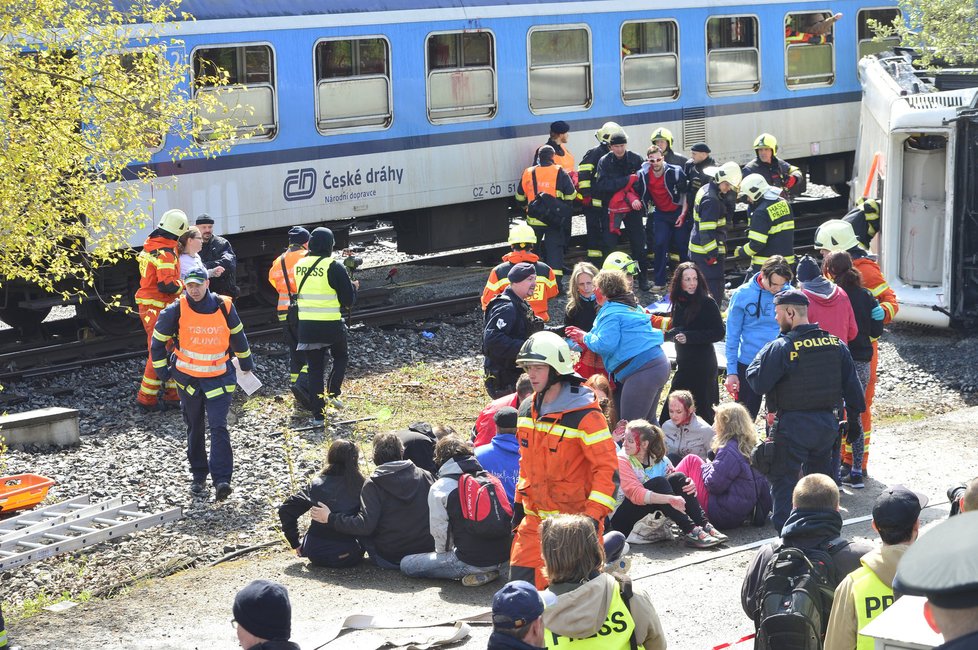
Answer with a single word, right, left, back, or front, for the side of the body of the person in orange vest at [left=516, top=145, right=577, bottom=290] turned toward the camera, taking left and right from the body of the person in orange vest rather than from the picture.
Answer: back

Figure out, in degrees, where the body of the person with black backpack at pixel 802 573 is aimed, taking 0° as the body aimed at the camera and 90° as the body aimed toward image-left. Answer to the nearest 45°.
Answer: approximately 180°

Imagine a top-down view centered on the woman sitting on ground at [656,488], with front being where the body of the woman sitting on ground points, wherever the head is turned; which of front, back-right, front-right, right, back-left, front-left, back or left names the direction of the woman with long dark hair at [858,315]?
left

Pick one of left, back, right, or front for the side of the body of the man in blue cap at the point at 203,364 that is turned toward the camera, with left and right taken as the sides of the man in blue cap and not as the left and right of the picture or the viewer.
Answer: front

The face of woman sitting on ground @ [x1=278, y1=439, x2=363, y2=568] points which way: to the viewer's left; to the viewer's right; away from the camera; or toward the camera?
away from the camera

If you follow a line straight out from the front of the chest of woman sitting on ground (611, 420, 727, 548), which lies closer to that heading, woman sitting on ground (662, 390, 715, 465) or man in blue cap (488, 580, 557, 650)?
the man in blue cap

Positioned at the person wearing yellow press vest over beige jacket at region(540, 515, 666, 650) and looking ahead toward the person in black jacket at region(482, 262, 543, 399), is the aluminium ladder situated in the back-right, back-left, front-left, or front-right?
front-left

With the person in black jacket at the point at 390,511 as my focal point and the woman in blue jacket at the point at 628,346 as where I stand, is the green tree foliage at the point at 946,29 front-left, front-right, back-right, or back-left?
back-right

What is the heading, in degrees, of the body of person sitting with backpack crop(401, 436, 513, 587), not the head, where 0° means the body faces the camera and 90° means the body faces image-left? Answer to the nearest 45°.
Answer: approximately 135°

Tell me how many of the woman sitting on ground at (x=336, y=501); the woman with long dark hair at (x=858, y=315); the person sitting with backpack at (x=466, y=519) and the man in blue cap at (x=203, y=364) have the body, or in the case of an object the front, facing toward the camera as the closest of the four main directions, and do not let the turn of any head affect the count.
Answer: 1

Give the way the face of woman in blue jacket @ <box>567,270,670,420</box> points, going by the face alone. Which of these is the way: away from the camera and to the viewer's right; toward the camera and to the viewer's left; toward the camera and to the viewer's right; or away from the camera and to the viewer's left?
away from the camera and to the viewer's left
